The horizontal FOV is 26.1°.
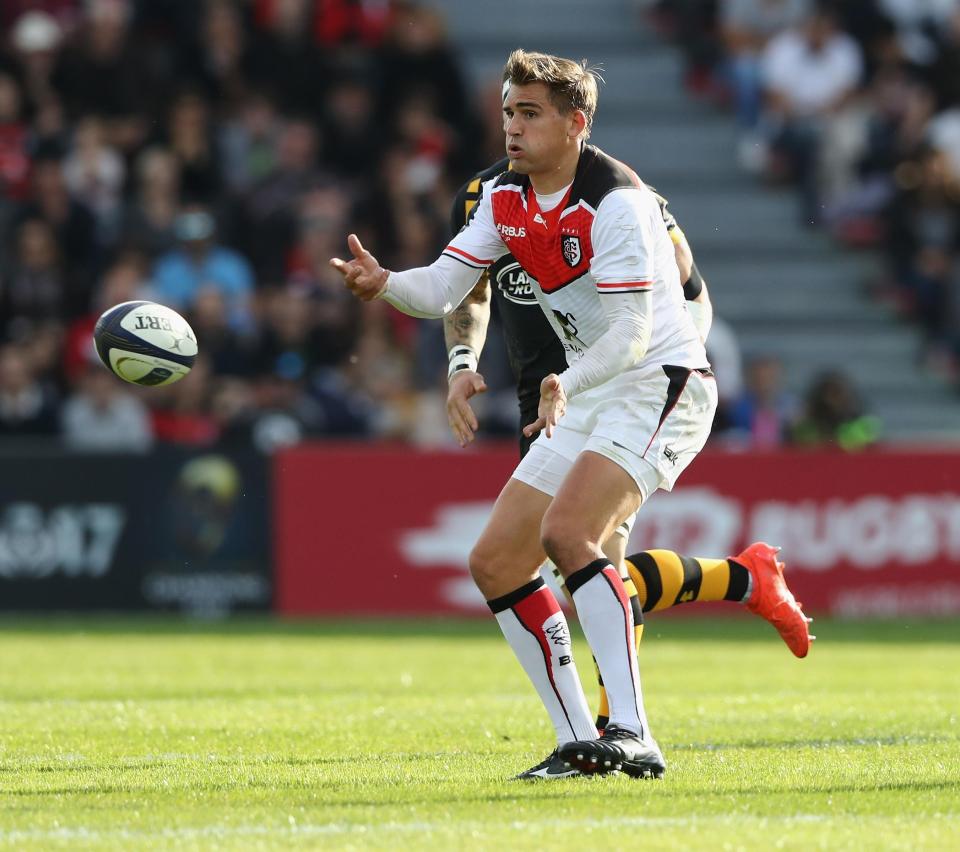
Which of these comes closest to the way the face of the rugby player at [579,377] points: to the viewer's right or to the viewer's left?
to the viewer's left

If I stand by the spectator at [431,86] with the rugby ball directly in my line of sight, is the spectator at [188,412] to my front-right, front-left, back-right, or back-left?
front-right

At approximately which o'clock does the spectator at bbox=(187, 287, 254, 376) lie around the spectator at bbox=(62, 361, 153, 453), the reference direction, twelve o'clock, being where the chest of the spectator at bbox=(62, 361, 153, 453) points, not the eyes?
the spectator at bbox=(187, 287, 254, 376) is roughly at 8 o'clock from the spectator at bbox=(62, 361, 153, 453).

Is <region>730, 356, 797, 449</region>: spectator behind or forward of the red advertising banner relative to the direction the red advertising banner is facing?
behind

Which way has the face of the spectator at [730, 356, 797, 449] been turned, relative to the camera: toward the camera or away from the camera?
toward the camera

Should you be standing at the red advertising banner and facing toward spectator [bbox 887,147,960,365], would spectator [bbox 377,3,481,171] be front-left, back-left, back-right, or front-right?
front-left

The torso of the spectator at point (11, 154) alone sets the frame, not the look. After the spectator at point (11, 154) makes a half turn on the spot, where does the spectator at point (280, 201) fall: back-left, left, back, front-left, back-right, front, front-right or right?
right

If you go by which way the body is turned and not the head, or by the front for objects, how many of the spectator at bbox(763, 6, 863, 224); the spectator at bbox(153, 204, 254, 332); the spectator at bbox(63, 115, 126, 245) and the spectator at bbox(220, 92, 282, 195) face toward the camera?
4

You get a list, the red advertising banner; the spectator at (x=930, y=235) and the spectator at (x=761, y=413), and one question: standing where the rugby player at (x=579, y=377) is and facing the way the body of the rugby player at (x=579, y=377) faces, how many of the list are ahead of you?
0

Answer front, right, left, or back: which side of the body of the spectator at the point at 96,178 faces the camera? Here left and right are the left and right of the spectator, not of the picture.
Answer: front

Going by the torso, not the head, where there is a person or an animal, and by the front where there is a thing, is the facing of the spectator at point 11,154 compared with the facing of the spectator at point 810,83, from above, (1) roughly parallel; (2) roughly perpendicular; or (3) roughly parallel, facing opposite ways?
roughly parallel

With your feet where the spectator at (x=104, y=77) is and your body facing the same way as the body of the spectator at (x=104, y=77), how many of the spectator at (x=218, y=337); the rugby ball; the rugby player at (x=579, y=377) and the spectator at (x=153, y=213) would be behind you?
0

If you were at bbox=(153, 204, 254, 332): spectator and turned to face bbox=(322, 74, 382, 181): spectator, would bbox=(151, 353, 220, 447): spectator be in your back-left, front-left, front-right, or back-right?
back-right

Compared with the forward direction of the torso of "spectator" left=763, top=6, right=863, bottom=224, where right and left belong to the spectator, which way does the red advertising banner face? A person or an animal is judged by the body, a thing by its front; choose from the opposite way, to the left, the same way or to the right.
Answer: the same way

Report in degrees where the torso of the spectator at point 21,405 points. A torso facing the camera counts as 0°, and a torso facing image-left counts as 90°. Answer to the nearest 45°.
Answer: approximately 0°

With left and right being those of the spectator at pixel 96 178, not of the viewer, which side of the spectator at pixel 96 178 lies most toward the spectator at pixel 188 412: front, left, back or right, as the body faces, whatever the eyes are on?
front

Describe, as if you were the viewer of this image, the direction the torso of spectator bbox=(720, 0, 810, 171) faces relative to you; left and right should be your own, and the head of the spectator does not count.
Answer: facing the viewer

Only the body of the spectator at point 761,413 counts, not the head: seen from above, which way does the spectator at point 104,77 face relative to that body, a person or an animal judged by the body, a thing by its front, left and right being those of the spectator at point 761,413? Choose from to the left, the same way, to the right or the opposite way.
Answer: the same way

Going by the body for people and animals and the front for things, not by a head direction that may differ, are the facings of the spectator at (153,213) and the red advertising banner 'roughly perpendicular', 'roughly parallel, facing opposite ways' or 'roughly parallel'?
roughly parallel

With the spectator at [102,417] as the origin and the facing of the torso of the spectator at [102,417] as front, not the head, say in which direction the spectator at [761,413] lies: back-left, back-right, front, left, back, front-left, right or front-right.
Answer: left

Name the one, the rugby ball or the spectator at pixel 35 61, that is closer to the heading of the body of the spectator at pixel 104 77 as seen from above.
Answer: the rugby ball

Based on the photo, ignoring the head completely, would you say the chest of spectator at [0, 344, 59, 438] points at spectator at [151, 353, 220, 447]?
no

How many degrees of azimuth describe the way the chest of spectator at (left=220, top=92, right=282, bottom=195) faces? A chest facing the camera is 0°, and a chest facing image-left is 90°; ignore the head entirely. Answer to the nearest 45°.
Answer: approximately 0°
